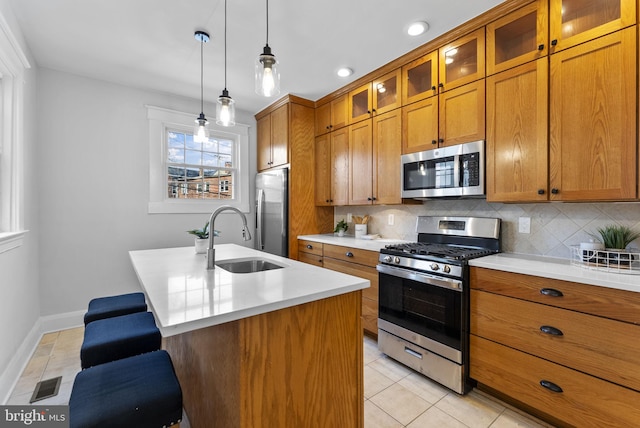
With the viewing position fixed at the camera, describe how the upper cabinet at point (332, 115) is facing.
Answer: facing the viewer and to the left of the viewer

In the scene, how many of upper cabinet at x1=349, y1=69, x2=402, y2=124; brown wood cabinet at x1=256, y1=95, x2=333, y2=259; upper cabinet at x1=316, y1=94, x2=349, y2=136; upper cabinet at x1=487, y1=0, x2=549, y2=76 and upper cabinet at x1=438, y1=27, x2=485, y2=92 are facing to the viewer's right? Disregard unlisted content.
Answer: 0

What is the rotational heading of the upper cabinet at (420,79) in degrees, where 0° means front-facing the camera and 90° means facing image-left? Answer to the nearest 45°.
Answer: approximately 45°

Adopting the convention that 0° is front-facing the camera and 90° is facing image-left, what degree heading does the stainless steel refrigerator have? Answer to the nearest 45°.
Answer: approximately 45°

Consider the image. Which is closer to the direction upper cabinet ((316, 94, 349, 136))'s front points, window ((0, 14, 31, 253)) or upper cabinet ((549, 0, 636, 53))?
the window

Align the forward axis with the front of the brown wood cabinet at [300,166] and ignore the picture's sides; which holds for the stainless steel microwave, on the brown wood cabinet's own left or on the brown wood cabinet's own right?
on the brown wood cabinet's own left

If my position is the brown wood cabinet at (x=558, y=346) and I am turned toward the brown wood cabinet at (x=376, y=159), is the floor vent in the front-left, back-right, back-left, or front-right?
front-left

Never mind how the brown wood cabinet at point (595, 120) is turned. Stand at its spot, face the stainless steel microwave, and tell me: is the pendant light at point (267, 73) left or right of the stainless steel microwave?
left

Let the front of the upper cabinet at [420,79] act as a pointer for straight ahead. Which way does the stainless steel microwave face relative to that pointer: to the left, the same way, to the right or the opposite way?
the same way

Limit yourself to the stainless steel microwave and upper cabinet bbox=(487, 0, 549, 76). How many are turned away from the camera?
0

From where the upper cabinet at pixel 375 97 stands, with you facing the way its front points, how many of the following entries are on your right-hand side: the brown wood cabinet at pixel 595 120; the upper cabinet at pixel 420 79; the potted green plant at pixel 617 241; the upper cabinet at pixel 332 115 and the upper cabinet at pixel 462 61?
1

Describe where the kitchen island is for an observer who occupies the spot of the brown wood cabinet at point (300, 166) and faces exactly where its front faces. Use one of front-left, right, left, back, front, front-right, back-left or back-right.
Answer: front-left

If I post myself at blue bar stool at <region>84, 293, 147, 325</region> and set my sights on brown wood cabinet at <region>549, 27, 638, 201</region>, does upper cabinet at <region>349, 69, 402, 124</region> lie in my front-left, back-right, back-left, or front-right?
front-left

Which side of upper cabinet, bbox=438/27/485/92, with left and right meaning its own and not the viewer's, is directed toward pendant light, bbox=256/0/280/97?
front

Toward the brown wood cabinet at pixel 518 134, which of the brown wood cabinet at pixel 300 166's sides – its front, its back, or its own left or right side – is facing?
left
